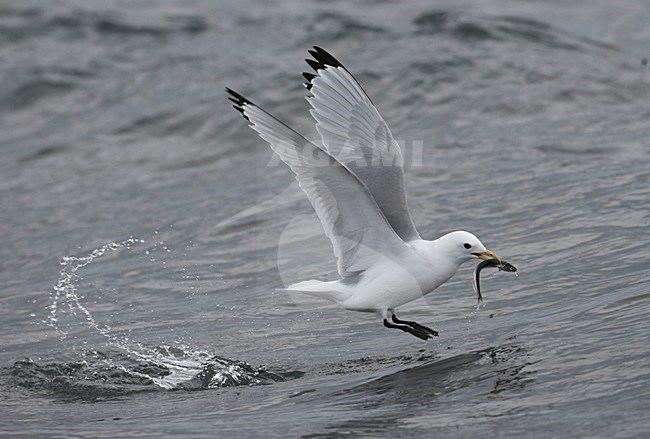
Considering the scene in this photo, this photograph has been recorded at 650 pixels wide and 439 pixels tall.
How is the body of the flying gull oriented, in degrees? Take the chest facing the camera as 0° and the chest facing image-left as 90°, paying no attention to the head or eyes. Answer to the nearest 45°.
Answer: approximately 270°

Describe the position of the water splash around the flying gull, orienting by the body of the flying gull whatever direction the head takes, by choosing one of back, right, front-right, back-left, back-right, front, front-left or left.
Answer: back
